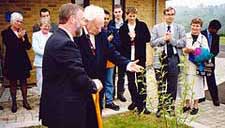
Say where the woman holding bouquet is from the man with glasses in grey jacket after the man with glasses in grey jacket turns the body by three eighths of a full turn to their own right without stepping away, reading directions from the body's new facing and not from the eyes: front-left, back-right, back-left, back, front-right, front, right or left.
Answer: right

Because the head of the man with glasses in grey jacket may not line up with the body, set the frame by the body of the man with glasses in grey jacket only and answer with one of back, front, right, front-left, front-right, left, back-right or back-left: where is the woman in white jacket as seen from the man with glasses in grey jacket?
right

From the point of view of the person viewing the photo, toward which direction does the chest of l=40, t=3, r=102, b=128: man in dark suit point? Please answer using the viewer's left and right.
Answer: facing to the right of the viewer

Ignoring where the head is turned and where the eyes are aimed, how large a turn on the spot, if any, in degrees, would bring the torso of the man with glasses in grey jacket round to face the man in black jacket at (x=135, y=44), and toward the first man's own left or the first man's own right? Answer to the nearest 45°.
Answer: approximately 135° to the first man's own right

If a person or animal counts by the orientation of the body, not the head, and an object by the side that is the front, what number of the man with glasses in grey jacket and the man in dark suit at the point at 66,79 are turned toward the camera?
1

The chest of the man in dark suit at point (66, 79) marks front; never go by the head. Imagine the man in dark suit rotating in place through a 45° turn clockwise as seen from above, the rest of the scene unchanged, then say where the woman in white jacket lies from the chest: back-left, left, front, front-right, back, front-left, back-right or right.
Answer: back-left

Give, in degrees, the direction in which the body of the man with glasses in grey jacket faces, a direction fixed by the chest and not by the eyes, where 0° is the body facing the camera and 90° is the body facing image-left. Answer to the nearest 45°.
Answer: approximately 0°

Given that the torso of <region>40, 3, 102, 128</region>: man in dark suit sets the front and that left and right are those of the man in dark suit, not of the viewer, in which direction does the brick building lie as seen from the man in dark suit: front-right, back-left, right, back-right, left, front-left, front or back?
left

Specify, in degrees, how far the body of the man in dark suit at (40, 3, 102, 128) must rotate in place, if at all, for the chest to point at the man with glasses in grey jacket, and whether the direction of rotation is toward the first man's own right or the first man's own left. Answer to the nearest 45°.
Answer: approximately 45° to the first man's own left
